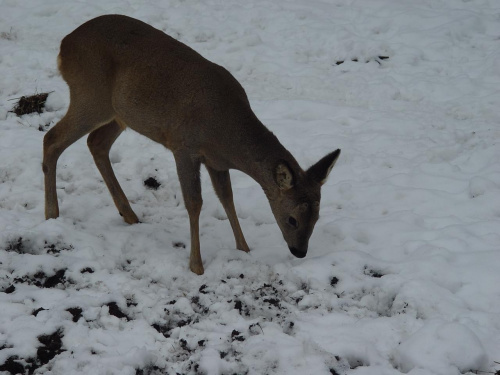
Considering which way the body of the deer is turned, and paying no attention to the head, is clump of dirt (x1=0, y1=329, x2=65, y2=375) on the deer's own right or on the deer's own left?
on the deer's own right

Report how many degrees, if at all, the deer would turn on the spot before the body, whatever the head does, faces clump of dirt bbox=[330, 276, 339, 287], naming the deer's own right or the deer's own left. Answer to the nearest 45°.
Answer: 0° — it already faces it

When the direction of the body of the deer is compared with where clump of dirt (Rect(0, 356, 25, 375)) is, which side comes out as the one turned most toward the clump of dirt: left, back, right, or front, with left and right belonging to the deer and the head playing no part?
right

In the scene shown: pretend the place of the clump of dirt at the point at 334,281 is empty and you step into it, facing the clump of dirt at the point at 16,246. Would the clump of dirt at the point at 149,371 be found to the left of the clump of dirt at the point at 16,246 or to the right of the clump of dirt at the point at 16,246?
left

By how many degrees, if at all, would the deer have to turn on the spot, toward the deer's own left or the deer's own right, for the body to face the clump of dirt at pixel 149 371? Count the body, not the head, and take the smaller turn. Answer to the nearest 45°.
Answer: approximately 45° to the deer's own right

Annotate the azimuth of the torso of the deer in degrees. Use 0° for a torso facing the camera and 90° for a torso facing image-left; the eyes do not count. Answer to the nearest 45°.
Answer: approximately 315°

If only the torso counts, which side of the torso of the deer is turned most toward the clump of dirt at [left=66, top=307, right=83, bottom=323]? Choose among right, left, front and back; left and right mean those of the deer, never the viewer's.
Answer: right

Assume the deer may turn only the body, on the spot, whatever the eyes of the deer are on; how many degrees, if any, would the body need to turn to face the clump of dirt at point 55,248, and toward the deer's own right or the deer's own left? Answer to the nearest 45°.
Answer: approximately 90° to the deer's own right

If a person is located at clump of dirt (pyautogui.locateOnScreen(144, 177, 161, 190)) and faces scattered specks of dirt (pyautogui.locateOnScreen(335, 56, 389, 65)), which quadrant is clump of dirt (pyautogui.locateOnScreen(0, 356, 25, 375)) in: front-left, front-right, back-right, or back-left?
back-right
